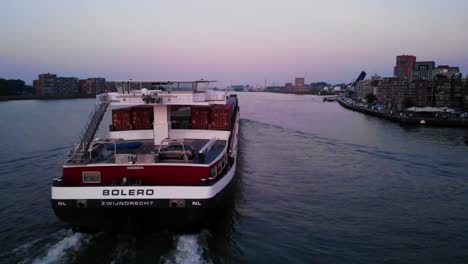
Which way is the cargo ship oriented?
away from the camera
